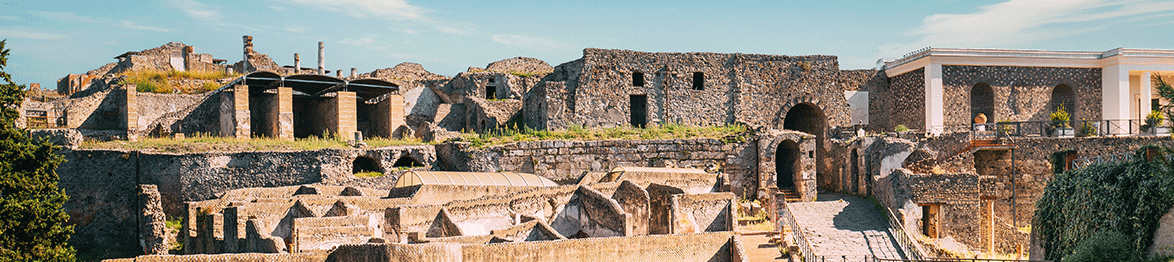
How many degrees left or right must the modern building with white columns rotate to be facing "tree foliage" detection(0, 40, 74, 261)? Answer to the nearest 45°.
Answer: approximately 45° to its right

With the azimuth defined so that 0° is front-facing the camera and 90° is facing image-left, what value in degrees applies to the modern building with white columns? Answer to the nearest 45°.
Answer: approximately 0°

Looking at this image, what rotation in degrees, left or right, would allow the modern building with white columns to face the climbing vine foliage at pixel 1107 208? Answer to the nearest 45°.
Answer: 0° — it already faces it

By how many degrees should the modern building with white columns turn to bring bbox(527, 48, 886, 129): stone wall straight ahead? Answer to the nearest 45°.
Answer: approximately 45° to its right
